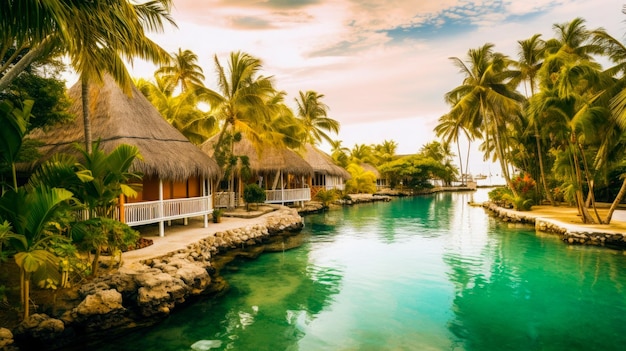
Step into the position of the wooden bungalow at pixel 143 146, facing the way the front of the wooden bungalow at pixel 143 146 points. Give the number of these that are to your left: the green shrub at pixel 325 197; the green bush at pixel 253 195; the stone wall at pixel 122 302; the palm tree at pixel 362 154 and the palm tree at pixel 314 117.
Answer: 4

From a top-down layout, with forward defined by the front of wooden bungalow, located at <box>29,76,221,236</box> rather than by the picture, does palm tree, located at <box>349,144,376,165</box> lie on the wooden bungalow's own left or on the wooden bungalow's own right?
on the wooden bungalow's own left

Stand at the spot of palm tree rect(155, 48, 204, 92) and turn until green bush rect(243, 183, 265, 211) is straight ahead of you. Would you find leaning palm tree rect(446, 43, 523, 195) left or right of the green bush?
left

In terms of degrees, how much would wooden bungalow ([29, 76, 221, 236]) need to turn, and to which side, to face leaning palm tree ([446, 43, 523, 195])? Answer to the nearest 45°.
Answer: approximately 45° to its left

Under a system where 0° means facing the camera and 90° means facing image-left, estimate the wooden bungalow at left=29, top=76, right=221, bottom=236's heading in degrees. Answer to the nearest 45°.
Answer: approximately 315°

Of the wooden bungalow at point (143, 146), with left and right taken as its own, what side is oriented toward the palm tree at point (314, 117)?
left

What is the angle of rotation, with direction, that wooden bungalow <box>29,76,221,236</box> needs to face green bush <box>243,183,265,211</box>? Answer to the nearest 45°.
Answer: approximately 90° to its left

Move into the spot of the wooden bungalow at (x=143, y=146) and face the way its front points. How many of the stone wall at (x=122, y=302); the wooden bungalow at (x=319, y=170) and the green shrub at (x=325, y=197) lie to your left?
2

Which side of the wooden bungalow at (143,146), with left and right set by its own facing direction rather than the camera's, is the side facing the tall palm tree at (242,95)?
left
